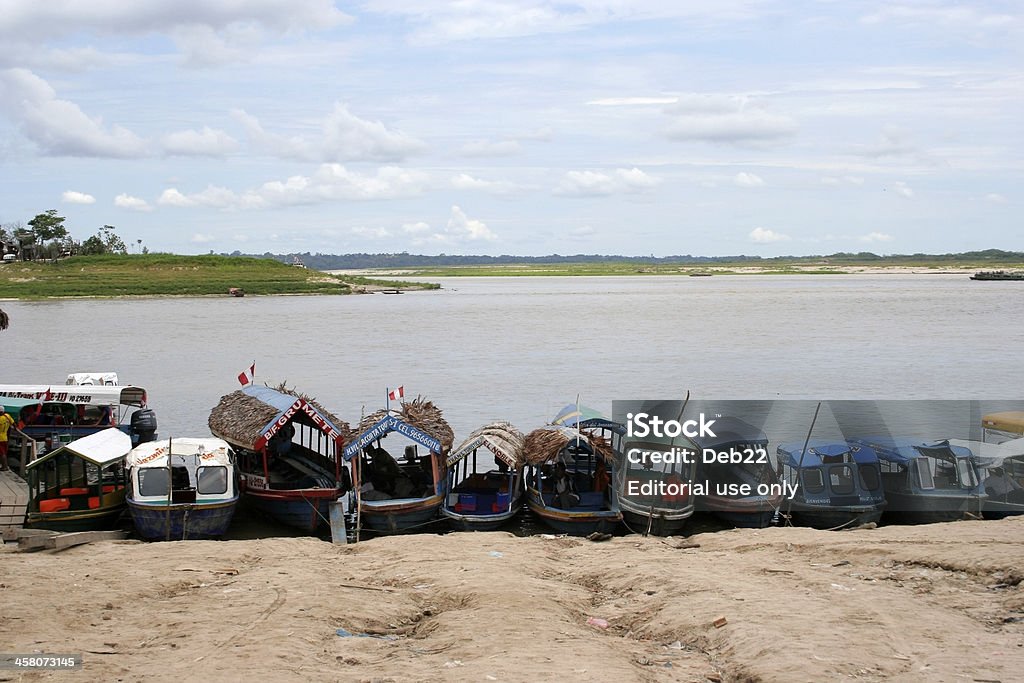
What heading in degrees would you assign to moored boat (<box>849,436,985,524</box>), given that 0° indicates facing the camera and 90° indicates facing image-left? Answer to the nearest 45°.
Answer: approximately 315°

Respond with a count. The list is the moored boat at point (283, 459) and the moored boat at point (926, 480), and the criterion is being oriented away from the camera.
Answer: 0

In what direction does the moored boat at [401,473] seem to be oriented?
toward the camera

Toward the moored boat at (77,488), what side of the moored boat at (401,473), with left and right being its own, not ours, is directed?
right

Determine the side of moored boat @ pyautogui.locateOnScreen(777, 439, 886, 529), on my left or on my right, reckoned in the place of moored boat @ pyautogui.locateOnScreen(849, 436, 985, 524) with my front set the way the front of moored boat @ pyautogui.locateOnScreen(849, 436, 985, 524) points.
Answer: on my right

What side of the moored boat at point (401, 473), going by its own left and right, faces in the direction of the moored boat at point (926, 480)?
left

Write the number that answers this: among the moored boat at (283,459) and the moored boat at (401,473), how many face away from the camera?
0

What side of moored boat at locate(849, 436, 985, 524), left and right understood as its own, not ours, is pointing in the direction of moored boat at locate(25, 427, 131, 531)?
right

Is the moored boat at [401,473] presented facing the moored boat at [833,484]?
no

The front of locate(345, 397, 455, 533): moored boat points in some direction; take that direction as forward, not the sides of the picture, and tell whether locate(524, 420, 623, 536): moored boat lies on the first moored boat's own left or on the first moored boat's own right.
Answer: on the first moored boat's own left

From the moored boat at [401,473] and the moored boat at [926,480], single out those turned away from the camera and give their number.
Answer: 0

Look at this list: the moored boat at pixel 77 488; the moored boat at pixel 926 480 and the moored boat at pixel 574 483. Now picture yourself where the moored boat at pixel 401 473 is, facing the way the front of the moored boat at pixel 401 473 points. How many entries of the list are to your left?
2

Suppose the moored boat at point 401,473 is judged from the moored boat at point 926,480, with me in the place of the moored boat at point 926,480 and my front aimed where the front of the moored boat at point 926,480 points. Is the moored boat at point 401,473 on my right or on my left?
on my right

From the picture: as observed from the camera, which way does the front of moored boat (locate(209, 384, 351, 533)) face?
facing the viewer and to the right of the viewer
